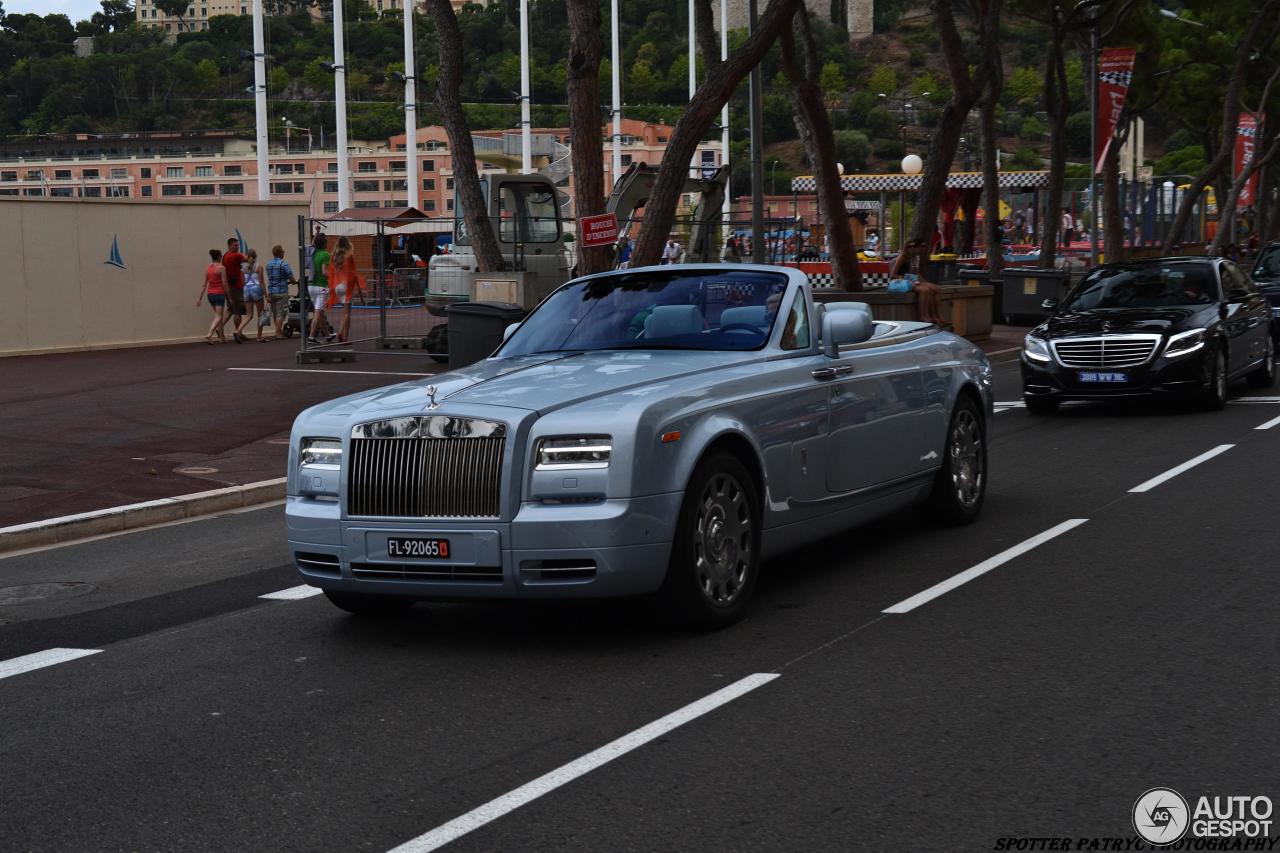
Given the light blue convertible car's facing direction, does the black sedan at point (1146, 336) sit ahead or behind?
behind

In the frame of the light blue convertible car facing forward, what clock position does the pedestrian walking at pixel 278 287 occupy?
The pedestrian walking is roughly at 4 o'clock from the light blue convertible car.

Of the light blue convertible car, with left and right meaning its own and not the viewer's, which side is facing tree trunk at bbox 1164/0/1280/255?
back

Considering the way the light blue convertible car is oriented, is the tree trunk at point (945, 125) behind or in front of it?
behind

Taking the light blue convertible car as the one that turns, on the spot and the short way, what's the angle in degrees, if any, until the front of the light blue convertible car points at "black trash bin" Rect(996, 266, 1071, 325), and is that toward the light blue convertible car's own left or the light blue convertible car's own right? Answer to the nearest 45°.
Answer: approximately 135° to the light blue convertible car's own right

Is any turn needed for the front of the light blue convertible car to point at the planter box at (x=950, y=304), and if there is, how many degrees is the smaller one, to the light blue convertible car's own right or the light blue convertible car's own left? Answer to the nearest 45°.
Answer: approximately 135° to the light blue convertible car's own right

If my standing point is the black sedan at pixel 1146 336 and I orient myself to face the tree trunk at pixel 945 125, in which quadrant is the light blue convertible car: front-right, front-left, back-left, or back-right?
back-left

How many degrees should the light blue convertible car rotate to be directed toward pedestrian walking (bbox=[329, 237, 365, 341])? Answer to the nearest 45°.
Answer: approximately 135° to its right

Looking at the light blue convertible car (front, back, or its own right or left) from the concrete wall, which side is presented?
right

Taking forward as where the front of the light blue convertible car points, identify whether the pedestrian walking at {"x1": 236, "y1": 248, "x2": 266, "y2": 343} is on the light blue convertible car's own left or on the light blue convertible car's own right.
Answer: on the light blue convertible car's own right

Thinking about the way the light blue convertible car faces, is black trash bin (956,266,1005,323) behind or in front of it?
behind

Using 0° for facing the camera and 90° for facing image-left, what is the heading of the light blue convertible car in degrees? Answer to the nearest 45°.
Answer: approximately 45°
